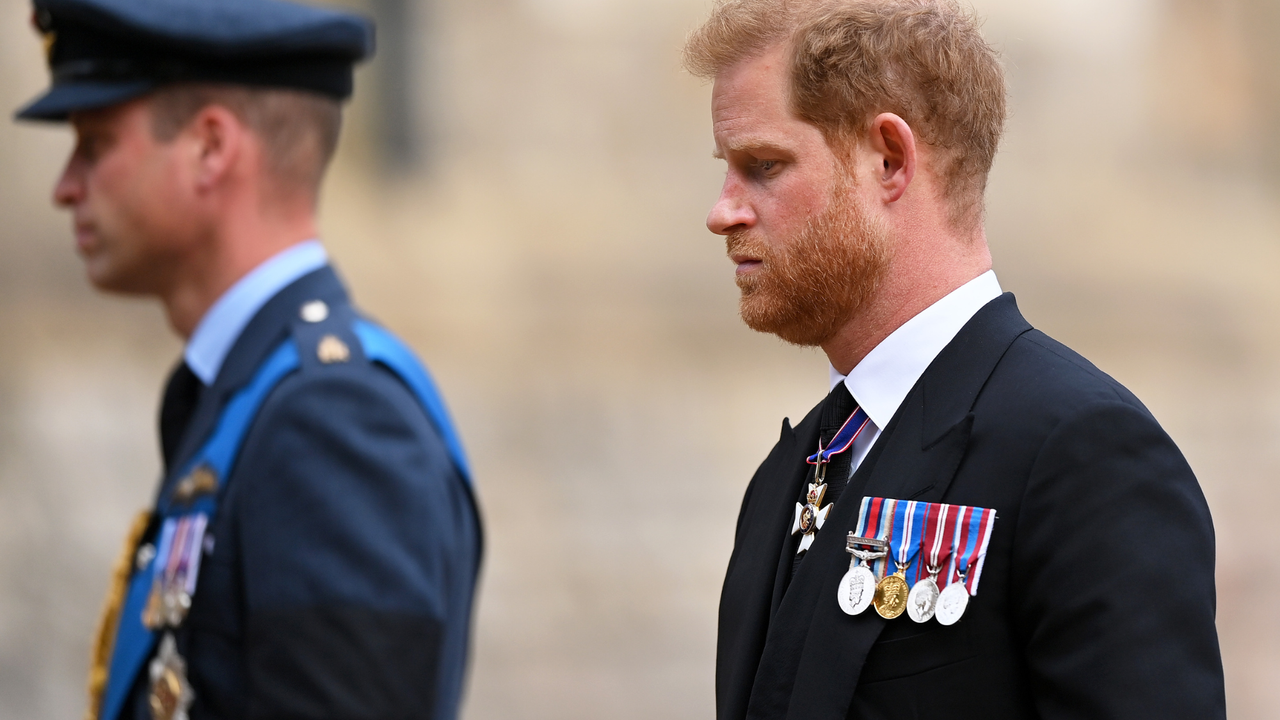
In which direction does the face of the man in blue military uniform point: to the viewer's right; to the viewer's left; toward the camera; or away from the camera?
to the viewer's left

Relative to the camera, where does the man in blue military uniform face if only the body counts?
to the viewer's left

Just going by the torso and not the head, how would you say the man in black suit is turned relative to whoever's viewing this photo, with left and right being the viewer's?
facing the viewer and to the left of the viewer

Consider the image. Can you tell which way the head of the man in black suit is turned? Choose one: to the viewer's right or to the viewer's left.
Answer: to the viewer's left

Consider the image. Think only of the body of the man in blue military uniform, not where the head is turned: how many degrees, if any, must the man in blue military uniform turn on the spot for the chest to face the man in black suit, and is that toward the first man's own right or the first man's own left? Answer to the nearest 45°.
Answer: approximately 135° to the first man's own left

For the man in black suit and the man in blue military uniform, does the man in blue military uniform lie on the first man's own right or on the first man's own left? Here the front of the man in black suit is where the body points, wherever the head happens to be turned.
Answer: on the first man's own right

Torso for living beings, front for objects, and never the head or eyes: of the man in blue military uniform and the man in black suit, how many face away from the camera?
0
